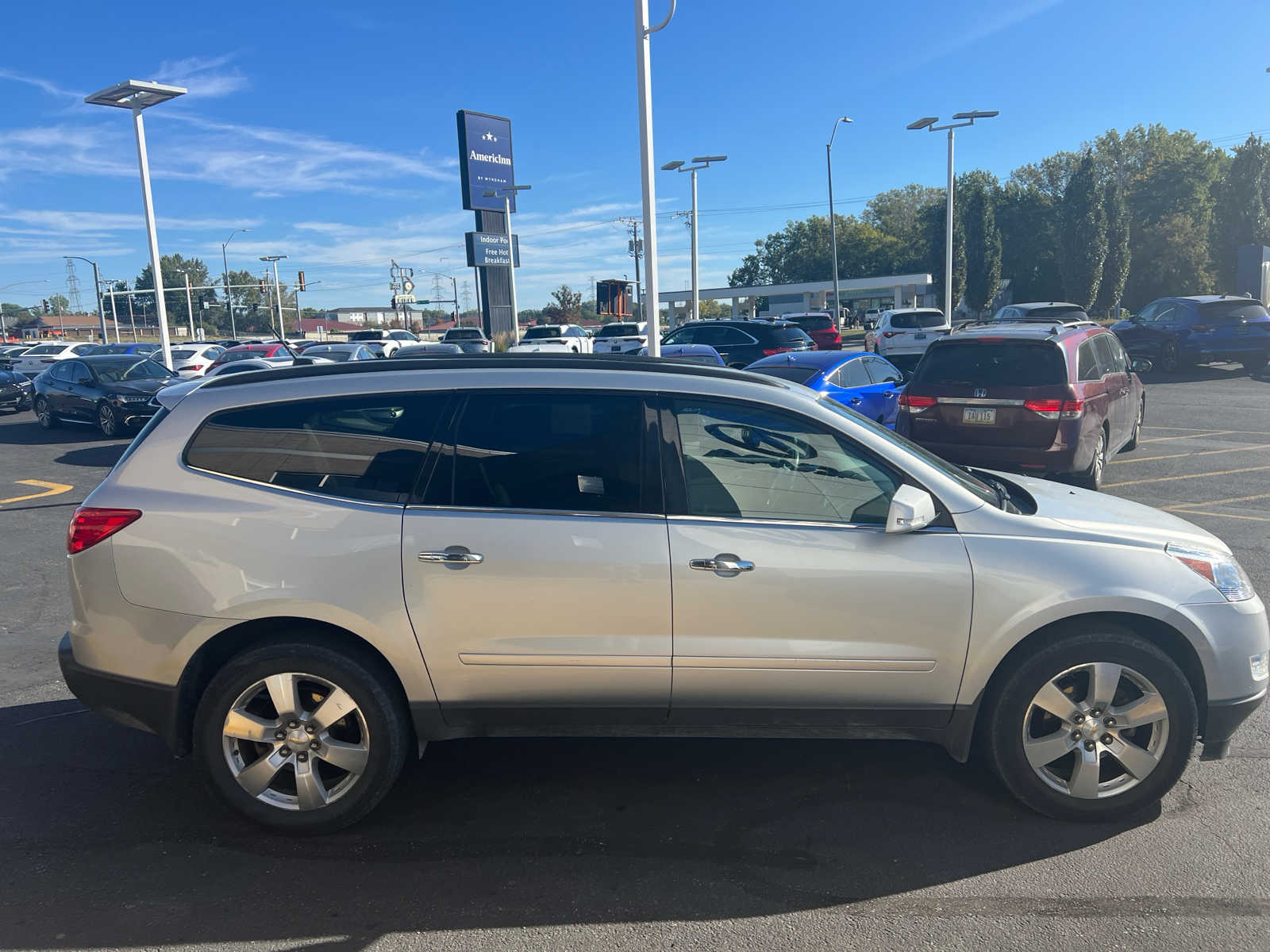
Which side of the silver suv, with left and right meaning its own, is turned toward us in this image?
right

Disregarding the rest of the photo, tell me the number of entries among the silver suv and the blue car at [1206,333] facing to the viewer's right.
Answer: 1

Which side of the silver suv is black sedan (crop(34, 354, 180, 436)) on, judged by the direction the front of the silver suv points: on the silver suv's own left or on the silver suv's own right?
on the silver suv's own left

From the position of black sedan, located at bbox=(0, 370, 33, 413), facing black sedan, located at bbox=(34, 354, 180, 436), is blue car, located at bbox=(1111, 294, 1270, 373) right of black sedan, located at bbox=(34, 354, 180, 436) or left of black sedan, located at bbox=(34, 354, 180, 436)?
left

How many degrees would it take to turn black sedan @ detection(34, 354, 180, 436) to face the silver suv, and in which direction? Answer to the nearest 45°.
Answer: approximately 45° to its right

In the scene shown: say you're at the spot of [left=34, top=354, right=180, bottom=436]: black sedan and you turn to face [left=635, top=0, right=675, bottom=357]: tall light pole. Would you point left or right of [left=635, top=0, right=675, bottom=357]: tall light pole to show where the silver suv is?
right

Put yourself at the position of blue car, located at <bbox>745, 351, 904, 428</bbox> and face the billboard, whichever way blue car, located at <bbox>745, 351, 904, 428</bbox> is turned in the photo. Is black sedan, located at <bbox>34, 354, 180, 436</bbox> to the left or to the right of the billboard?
left

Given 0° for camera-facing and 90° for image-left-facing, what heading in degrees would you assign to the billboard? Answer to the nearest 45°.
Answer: approximately 315°

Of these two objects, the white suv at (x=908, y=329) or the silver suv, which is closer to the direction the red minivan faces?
the white suv

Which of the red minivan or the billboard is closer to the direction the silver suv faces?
the red minivan

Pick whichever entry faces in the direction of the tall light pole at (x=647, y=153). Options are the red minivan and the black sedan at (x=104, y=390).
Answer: the black sedan

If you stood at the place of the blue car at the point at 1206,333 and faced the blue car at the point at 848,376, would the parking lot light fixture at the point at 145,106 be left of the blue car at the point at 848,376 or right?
right

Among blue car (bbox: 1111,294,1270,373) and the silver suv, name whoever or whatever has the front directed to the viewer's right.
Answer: the silver suv

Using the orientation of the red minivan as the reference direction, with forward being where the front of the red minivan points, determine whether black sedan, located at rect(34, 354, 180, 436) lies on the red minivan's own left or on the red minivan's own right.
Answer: on the red minivan's own left
